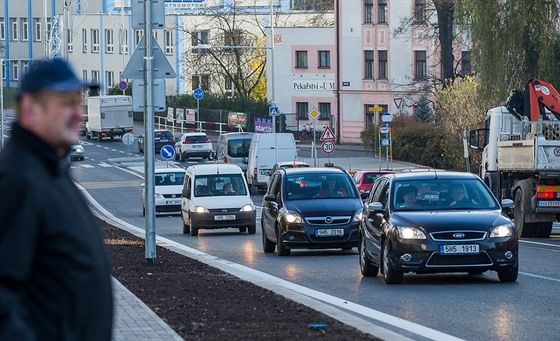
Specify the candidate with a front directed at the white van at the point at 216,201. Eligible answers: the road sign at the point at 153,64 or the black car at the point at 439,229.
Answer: the road sign

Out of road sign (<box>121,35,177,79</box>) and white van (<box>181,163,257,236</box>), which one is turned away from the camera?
the road sign

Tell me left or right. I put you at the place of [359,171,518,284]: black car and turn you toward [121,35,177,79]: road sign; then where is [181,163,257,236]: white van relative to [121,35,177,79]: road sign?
right

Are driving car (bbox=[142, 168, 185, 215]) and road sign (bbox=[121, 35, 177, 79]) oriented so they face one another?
yes

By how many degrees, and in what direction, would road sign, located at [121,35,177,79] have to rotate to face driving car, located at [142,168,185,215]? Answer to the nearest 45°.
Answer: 0° — it already faces it

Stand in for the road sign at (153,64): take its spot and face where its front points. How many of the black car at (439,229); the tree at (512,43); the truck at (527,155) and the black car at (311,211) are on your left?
0

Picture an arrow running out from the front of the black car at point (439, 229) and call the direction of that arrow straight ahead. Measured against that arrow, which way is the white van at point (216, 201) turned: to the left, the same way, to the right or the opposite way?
the same way

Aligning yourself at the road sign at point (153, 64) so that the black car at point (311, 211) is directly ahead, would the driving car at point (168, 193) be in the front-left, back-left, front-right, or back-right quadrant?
front-left

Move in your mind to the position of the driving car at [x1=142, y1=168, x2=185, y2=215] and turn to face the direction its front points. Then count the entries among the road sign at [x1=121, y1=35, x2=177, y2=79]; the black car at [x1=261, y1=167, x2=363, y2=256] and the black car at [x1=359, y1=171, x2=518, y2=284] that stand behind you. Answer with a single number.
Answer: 0

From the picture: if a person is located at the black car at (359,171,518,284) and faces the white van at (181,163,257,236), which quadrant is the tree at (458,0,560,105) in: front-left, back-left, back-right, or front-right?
front-right

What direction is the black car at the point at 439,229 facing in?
toward the camera

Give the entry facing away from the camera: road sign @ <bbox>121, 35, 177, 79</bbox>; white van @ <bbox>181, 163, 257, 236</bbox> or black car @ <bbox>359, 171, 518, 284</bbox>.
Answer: the road sign

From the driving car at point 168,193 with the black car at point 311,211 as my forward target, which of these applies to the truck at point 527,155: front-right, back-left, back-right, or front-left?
front-left

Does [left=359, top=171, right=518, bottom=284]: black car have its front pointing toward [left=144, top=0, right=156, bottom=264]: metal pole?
no

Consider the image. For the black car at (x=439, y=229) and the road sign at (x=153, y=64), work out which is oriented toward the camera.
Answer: the black car

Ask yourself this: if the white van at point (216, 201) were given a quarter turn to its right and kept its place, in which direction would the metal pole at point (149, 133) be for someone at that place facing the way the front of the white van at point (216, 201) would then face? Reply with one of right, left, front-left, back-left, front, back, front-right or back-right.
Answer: left
